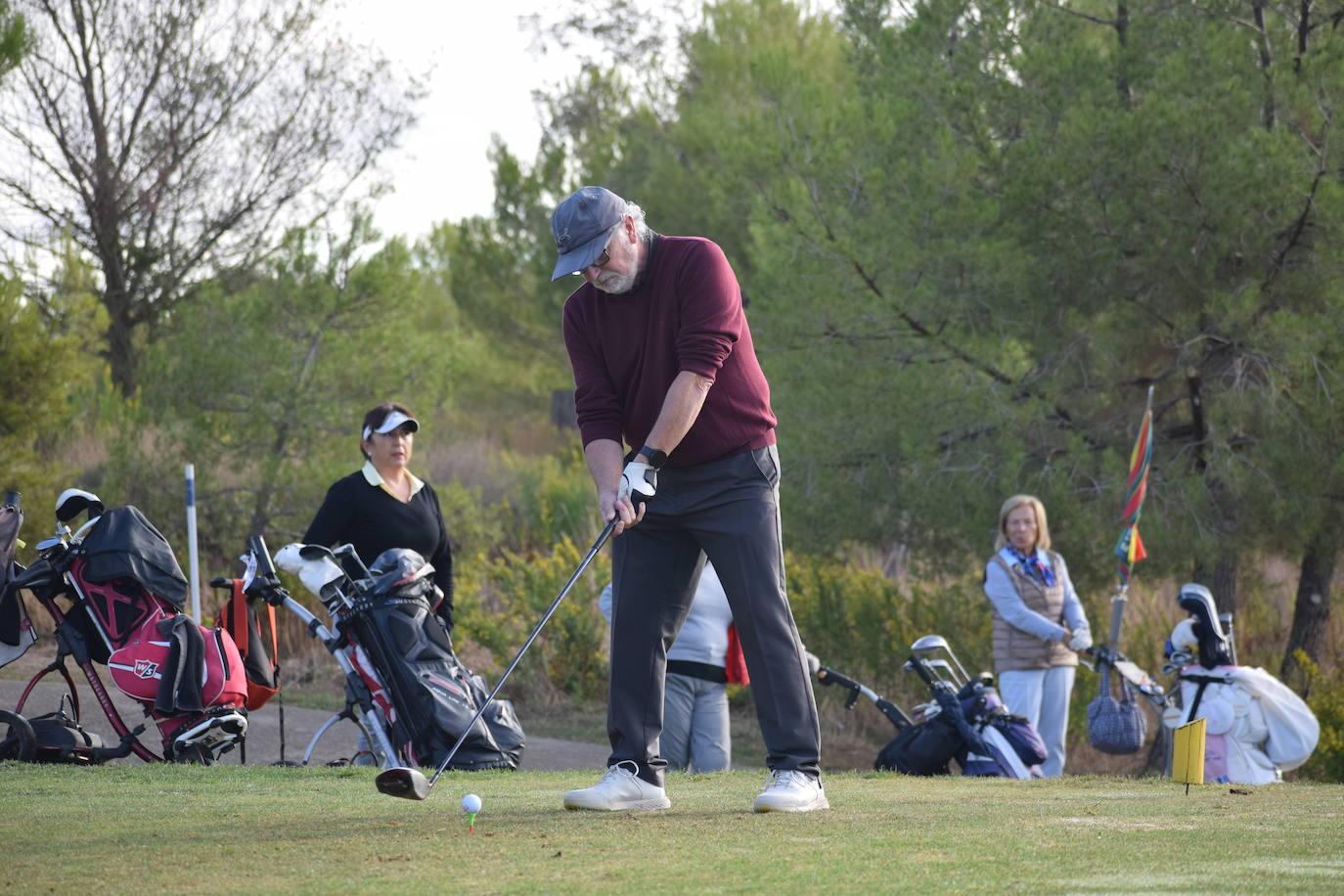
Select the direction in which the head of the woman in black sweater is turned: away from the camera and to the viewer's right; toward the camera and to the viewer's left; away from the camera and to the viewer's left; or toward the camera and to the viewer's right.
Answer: toward the camera and to the viewer's right

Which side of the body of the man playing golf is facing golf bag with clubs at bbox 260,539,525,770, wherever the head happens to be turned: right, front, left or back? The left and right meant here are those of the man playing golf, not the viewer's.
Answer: right

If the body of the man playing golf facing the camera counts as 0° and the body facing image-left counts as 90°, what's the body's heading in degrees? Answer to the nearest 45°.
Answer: approximately 45°

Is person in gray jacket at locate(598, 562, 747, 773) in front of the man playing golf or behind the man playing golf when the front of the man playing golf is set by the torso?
behind

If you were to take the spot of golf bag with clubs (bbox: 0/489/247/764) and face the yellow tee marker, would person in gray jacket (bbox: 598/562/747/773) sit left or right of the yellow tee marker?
left
